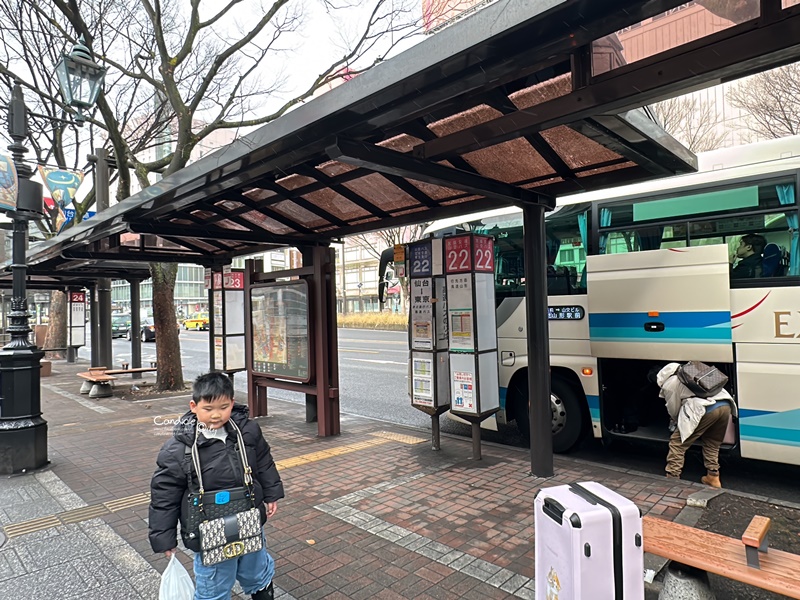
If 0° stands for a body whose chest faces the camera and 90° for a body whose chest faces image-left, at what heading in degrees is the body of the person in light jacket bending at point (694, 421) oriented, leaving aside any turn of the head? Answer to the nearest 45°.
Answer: approximately 135°

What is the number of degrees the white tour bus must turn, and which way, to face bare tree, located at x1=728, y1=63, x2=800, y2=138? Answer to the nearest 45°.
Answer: approximately 45° to its right

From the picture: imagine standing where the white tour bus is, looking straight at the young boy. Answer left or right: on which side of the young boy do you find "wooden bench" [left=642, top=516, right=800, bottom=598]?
left

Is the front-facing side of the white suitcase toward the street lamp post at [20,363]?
no

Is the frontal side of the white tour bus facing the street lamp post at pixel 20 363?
no

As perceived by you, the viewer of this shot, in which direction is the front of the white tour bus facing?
facing away from the viewer and to the left of the viewer
